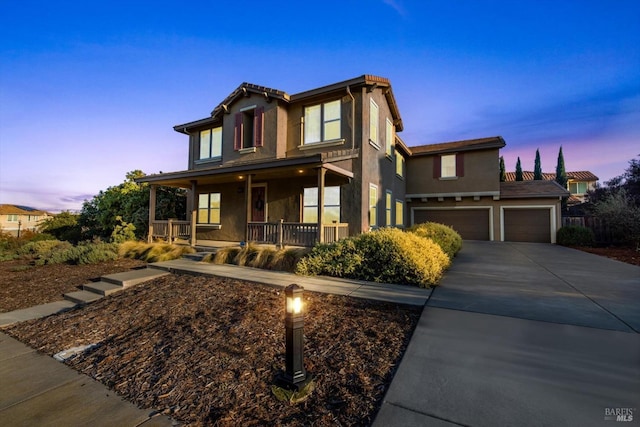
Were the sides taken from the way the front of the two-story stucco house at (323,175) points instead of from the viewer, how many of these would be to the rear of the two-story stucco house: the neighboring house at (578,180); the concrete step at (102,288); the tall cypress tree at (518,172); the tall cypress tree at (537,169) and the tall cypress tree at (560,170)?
4

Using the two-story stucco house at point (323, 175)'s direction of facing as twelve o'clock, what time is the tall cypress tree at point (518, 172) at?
The tall cypress tree is roughly at 6 o'clock from the two-story stucco house.

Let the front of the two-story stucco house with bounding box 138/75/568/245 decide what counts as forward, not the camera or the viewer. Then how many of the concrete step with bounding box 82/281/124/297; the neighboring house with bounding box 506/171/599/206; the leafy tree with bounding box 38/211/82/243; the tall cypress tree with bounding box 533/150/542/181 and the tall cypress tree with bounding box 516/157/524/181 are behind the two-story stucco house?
3

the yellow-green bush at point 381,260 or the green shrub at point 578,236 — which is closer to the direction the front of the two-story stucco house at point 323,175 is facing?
the yellow-green bush

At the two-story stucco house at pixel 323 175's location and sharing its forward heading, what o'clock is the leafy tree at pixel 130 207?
The leafy tree is roughly at 2 o'clock from the two-story stucco house.

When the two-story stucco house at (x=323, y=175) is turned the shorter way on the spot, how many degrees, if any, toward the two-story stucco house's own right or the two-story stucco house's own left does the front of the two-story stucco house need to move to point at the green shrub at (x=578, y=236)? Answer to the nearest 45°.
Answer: approximately 135° to the two-story stucco house's own left

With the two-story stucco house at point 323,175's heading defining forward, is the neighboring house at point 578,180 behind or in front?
behind

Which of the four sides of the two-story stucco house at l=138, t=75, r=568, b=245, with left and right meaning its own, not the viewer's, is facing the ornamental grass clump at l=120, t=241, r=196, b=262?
front

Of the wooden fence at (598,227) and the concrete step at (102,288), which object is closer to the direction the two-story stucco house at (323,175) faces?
the concrete step

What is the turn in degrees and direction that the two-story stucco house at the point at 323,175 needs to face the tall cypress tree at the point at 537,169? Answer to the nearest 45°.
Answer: approximately 180°

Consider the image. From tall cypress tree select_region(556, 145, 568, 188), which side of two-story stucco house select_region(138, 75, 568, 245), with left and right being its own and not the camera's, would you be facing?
back

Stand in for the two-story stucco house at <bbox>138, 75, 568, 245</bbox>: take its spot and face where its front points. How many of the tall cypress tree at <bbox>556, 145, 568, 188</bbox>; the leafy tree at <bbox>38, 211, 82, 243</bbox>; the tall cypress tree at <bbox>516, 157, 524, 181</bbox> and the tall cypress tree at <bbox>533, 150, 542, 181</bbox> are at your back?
3

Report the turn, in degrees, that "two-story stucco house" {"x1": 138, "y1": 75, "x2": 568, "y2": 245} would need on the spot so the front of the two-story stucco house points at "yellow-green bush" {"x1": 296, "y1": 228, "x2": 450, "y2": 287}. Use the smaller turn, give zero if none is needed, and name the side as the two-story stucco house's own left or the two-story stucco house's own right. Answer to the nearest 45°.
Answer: approximately 45° to the two-story stucco house's own left

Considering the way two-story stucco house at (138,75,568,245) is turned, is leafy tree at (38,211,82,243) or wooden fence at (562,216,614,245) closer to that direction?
the leafy tree

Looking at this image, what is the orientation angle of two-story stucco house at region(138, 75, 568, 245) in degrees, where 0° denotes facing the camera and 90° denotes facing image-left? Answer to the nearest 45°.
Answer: approximately 45°

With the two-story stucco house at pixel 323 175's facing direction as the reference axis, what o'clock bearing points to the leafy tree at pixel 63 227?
The leafy tree is roughly at 2 o'clock from the two-story stucco house.
